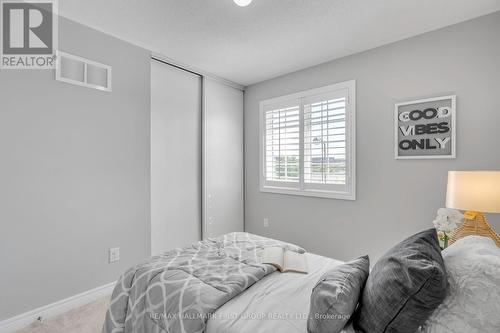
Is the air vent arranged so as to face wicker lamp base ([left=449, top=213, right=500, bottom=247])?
yes

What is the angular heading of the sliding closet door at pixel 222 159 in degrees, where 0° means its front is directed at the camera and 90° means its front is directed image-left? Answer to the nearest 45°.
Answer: approximately 315°

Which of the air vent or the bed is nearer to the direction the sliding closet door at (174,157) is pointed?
the bed

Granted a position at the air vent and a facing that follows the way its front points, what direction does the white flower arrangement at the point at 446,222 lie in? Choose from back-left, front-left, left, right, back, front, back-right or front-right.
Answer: front

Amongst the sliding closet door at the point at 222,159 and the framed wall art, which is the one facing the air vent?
the framed wall art

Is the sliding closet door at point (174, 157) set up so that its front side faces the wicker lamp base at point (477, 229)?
yes

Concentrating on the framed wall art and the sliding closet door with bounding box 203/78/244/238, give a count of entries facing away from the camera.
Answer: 0

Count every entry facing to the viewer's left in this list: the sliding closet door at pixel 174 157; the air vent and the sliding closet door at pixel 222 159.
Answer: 0

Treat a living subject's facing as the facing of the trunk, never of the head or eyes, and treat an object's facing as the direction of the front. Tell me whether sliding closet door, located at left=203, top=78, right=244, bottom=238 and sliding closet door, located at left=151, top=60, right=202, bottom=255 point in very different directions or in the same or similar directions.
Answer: same or similar directions

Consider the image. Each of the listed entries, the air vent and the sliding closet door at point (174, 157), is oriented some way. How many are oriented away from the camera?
0

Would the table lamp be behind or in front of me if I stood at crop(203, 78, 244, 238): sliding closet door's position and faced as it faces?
in front

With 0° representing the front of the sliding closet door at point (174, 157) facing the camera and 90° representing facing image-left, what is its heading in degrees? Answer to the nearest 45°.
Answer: approximately 315°

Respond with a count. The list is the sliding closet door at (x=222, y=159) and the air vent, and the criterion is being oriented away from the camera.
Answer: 0
